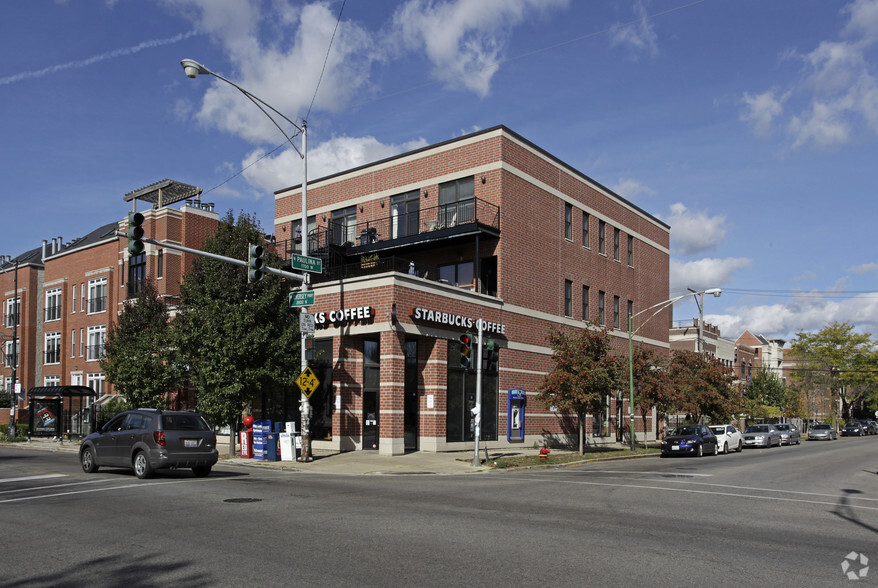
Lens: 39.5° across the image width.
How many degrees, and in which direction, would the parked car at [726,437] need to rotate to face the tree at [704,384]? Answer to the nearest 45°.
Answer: approximately 135° to its right

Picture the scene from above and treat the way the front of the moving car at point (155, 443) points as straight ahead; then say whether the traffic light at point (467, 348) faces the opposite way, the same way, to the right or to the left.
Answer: to the left

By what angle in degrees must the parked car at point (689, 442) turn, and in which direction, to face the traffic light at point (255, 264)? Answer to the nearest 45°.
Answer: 0° — it already faces it

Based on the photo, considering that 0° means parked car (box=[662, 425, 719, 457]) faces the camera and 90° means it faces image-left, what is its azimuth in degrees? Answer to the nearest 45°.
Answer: approximately 45°

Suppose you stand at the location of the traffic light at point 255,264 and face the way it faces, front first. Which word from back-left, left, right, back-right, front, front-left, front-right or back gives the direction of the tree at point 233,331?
back-left

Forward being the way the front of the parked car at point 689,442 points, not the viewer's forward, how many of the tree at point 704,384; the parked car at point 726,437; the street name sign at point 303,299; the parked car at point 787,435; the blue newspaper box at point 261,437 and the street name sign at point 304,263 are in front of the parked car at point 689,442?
3

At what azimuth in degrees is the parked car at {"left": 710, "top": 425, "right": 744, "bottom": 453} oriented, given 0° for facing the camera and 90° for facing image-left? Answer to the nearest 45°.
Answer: approximately 45°

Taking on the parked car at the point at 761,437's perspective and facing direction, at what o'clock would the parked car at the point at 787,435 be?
the parked car at the point at 787,435 is roughly at 5 o'clock from the parked car at the point at 761,437.
